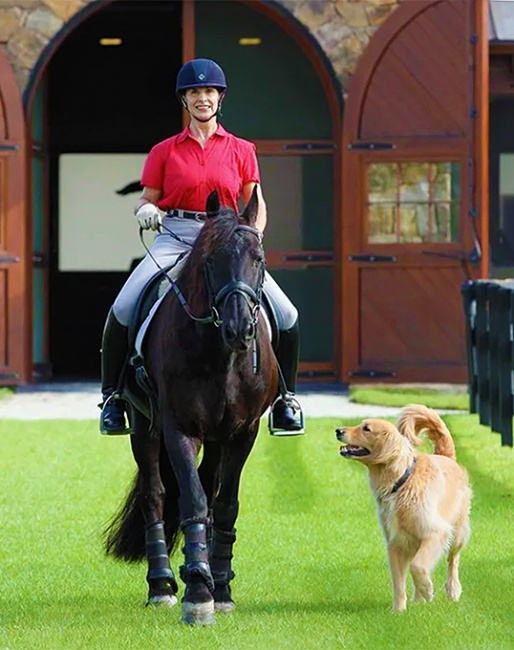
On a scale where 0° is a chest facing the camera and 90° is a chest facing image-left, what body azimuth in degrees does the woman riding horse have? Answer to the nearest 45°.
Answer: approximately 0°

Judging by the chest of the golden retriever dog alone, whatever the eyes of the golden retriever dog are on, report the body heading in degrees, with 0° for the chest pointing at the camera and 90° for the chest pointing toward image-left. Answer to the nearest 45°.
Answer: approximately 45°

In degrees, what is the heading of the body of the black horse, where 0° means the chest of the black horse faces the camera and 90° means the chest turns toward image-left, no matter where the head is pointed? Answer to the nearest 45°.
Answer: approximately 0°

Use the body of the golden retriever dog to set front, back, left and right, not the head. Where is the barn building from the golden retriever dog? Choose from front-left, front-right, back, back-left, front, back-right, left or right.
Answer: back-right

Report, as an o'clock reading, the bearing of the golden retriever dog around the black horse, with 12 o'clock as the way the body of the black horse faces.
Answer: The golden retriever dog is roughly at 9 o'clock from the black horse.

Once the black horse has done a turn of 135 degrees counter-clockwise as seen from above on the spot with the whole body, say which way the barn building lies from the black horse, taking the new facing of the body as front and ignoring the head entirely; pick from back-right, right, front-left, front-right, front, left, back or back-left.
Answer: front-left

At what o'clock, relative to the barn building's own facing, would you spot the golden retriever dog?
The golden retriever dog is roughly at 12 o'clock from the barn building.
